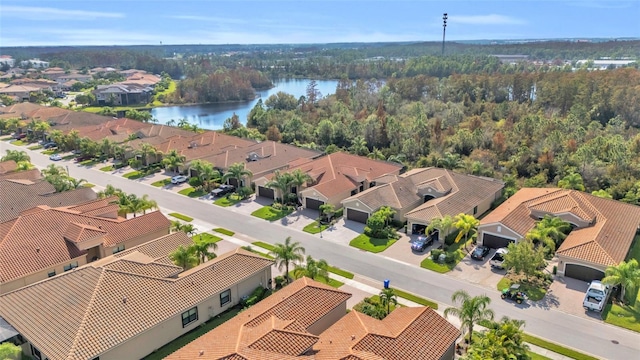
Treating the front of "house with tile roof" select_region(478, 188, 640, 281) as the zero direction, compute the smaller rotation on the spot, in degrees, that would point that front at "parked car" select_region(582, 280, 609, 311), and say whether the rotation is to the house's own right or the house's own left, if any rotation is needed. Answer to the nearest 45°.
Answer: approximately 45° to the house's own left

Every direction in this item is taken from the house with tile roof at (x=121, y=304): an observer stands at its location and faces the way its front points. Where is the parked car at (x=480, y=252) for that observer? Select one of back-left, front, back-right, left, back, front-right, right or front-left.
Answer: front-right

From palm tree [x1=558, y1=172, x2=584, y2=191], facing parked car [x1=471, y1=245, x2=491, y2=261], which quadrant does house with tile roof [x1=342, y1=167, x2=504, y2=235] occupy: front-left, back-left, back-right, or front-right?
front-right

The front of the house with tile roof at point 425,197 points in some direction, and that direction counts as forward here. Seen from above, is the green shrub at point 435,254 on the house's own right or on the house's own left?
on the house's own left

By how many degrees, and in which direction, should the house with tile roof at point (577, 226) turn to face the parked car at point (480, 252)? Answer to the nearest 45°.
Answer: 0° — it already faces it

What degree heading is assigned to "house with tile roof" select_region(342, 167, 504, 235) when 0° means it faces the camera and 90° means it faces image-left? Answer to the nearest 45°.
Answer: approximately 45°

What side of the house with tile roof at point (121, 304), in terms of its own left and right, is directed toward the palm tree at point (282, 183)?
front

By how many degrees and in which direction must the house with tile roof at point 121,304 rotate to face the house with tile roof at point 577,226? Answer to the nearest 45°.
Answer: approximately 45° to its right

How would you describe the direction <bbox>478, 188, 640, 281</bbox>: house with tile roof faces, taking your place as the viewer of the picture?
facing the viewer and to the left of the viewer

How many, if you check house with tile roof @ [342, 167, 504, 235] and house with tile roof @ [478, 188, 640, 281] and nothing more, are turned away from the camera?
0

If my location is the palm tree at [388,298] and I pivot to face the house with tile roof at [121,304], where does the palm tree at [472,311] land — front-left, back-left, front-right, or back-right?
back-left

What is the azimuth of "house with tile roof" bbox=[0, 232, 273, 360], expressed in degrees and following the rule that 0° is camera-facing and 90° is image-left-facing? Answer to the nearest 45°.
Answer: approximately 225°

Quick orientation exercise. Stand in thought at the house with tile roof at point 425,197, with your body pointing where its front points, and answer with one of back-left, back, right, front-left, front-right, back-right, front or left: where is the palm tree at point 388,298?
front-left

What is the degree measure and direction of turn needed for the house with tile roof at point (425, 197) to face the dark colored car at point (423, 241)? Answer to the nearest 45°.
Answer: approximately 45° to its left

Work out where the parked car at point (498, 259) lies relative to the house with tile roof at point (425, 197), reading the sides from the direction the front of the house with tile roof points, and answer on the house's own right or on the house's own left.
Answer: on the house's own left

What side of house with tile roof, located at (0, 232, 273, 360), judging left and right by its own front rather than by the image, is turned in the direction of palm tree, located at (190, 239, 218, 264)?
front

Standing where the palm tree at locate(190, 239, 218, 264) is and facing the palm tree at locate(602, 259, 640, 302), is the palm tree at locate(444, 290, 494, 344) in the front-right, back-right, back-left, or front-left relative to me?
front-right

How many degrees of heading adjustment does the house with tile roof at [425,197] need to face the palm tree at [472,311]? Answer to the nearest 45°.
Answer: approximately 45° to its left
